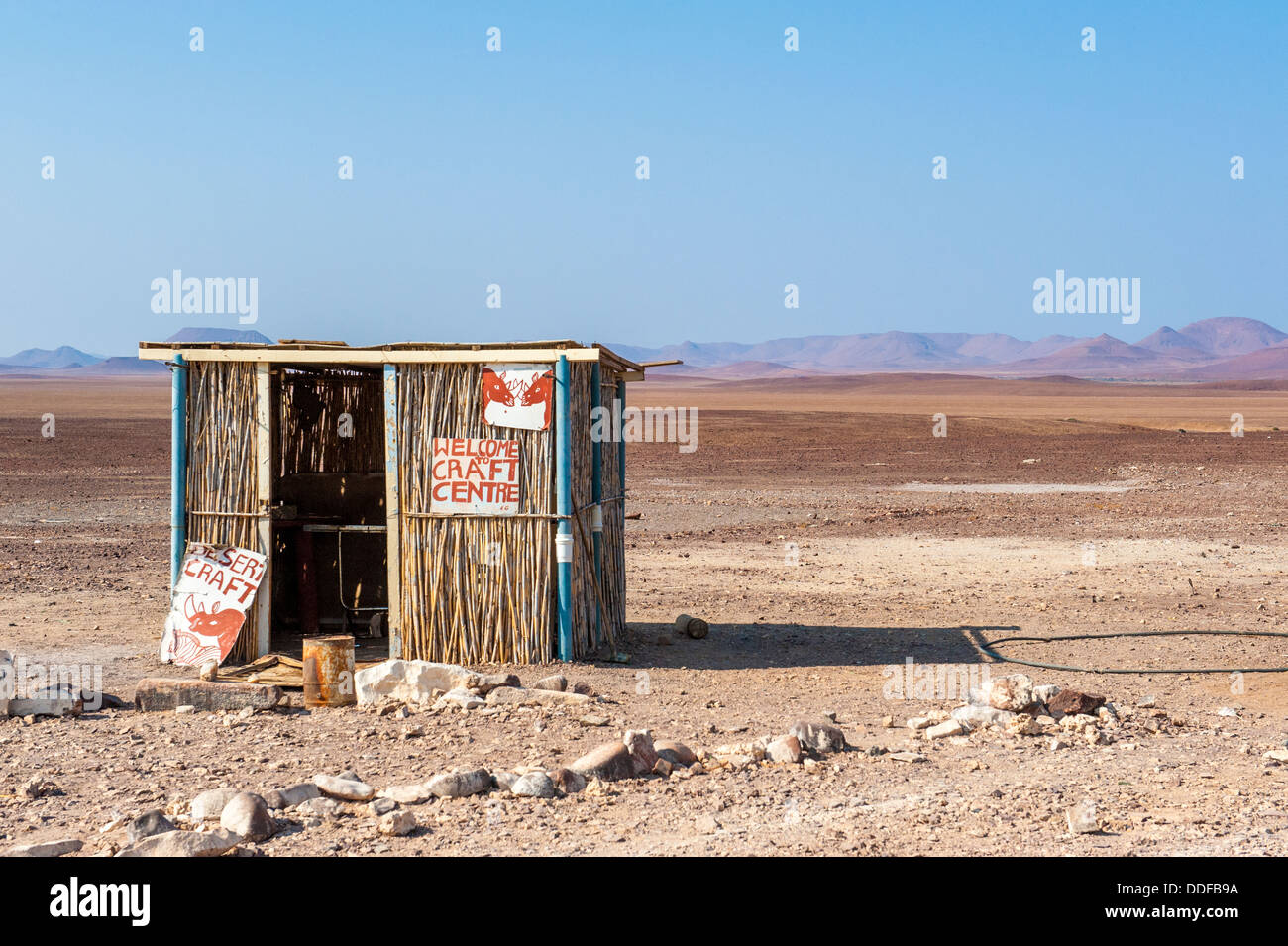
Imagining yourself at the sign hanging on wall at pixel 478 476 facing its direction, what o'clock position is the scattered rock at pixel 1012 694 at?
The scattered rock is roughly at 10 o'clock from the sign hanging on wall.

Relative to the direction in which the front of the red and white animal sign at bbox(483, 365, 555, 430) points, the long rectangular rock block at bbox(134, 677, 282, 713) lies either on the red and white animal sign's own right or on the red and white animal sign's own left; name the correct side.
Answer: on the red and white animal sign's own right

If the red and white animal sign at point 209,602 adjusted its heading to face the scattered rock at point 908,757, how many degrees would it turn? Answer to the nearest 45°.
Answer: approximately 45° to its left

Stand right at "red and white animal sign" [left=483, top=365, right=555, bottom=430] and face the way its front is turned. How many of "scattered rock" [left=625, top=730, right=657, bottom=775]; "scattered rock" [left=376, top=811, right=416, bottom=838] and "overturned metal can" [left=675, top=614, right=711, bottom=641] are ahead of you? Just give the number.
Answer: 2

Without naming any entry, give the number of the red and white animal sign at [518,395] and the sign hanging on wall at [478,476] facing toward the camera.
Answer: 2

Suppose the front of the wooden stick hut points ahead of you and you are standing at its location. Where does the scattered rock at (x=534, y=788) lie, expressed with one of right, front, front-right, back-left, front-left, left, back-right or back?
front

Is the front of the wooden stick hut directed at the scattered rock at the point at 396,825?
yes

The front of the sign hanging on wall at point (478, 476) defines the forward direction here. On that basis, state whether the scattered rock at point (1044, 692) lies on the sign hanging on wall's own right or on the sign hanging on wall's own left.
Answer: on the sign hanging on wall's own left

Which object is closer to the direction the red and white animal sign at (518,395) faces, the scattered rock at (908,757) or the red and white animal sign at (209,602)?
the scattered rock

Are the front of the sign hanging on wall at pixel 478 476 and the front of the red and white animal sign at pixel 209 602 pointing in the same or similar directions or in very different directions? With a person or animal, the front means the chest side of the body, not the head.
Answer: same or similar directions

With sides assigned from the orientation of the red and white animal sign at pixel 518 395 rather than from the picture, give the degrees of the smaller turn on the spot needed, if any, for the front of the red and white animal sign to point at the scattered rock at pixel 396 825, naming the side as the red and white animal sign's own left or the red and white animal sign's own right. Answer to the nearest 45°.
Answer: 0° — it already faces it

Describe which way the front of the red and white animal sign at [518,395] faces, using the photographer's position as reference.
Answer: facing the viewer

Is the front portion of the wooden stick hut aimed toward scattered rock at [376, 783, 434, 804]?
yes

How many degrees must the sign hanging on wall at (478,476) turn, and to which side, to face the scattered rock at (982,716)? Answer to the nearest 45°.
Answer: approximately 45° to its left

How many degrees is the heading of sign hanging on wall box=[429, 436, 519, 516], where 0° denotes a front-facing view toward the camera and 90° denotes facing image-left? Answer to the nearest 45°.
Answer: approximately 0°

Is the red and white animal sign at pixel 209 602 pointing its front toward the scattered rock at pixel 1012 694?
no

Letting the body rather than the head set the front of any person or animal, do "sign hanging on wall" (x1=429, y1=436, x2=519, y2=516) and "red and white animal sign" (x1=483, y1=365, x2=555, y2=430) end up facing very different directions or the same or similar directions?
same or similar directions

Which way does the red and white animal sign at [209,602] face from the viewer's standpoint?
toward the camera
